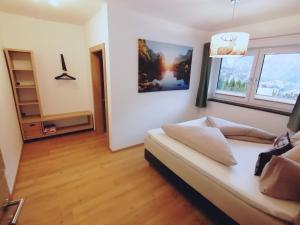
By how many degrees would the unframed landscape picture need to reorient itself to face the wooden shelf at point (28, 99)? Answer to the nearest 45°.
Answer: approximately 135° to its right

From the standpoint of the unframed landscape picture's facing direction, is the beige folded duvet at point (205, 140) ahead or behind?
ahead

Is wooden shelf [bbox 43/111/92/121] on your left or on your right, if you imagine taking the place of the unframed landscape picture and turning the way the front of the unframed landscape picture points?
on your right

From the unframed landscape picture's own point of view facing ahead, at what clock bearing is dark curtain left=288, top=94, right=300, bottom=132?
The dark curtain is roughly at 11 o'clock from the unframed landscape picture.

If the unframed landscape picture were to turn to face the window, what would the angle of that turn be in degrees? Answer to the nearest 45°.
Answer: approximately 45° to its left

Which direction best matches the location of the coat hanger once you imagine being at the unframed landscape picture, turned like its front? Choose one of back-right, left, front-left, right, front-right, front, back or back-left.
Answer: back-right

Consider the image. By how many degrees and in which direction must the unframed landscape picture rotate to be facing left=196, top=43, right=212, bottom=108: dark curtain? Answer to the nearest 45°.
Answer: approximately 90° to its left

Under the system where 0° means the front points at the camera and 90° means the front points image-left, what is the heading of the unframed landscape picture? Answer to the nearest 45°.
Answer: approximately 315°

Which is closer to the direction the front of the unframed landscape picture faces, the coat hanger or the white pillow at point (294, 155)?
the white pillow

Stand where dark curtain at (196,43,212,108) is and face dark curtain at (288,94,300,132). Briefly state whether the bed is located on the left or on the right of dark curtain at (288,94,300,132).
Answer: right
